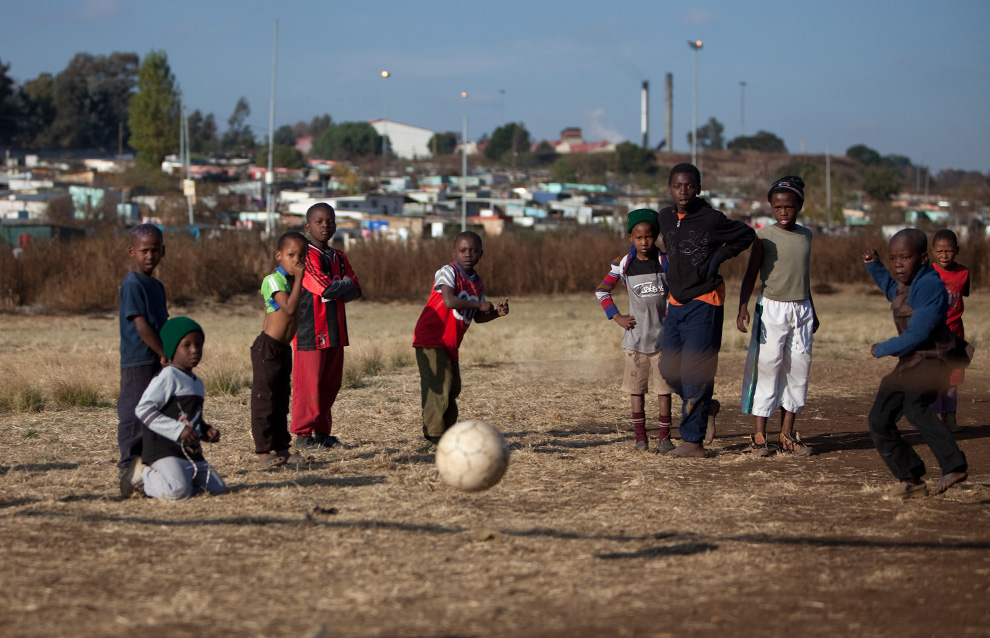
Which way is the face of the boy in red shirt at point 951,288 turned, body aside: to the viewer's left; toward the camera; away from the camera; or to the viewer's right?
toward the camera

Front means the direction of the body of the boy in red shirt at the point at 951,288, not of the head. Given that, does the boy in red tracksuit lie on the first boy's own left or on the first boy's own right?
on the first boy's own right

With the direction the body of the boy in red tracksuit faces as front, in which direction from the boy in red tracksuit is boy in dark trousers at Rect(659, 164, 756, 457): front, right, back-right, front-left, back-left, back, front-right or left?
front-left

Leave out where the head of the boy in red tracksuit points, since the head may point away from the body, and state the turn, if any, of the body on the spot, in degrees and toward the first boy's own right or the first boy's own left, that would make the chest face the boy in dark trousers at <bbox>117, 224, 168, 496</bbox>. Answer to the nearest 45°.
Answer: approximately 90° to the first boy's own right

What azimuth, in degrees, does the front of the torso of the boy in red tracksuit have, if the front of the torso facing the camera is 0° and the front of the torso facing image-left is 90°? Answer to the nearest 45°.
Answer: approximately 315°

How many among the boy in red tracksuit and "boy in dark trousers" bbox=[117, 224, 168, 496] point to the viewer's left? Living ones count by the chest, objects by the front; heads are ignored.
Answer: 0

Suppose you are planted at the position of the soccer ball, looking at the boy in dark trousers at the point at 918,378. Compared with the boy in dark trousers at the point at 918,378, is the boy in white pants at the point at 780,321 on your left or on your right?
left

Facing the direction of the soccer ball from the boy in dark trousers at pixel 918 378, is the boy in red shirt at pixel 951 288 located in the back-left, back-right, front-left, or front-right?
back-right

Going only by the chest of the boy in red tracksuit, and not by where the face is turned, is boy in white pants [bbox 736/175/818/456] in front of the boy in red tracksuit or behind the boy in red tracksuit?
in front

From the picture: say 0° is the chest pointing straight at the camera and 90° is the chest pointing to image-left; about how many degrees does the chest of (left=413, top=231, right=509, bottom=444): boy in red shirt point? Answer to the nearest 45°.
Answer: approximately 315°

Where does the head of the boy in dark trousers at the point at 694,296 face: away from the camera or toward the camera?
toward the camera

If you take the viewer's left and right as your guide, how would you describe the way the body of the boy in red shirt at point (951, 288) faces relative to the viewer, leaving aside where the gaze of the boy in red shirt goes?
facing the viewer

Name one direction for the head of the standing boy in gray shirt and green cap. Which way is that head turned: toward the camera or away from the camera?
toward the camera
